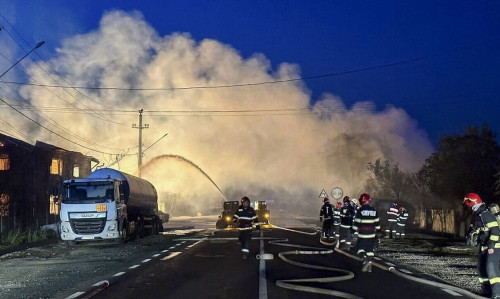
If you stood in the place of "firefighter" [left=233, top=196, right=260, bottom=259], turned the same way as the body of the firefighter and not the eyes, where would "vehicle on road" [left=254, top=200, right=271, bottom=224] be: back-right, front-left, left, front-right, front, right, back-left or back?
back

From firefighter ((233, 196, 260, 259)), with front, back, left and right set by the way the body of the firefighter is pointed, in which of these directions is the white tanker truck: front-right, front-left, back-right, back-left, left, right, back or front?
back-right

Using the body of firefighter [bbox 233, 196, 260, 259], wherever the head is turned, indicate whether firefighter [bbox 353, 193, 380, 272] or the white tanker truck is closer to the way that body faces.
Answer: the firefighter

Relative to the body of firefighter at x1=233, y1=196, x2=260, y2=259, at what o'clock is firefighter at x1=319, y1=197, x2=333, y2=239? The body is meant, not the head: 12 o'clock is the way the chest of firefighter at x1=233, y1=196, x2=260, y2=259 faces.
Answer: firefighter at x1=319, y1=197, x2=333, y2=239 is roughly at 7 o'clock from firefighter at x1=233, y1=196, x2=260, y2=259.

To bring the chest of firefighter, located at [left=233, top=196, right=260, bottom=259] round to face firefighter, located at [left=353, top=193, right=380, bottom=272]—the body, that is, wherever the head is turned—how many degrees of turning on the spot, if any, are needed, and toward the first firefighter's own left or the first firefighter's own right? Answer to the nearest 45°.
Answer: approximately 45° to the first firefighter's own left

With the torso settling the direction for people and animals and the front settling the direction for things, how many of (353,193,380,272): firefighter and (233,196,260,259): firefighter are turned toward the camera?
1

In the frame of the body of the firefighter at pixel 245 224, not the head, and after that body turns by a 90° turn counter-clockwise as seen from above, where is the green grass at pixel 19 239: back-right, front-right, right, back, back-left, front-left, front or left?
back-left

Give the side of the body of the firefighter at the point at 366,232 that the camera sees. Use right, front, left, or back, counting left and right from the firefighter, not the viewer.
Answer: back

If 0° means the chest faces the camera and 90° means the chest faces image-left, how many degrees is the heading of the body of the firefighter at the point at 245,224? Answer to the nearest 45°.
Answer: approximately 0°

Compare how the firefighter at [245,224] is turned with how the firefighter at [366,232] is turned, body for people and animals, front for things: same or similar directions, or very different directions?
very different directions

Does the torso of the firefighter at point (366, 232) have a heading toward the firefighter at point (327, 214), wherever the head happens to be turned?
yes
